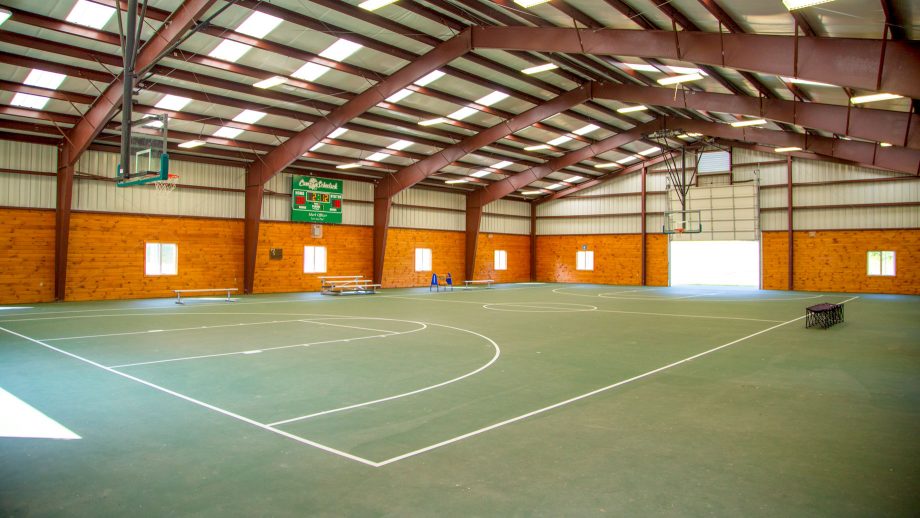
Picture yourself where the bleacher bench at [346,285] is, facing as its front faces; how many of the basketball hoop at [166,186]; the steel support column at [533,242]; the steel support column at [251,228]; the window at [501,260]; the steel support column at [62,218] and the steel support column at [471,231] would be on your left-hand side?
3

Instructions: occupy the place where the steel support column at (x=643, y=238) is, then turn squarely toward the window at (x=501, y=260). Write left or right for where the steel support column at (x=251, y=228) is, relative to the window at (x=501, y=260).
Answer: left

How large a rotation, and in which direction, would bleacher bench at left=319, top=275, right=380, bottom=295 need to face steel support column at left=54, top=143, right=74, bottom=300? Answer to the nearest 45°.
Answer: approximately 90° to its right

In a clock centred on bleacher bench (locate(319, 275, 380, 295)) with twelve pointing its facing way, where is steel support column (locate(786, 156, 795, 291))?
The steel support column is roughly at 11 o'clock from the bleacher bench.

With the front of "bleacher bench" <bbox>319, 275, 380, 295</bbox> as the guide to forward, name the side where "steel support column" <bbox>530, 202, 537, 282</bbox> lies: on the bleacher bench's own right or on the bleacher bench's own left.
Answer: on the bleacher bench's own left

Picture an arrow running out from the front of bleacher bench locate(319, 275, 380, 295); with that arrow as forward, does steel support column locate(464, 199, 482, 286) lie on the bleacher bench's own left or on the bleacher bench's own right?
on the bleacher bench's own left

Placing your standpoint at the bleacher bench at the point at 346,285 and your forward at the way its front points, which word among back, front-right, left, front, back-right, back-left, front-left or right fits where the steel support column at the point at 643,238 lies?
front-left

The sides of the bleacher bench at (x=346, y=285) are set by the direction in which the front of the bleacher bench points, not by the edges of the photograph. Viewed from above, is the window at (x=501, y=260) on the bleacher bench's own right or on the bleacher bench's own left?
on the bleacher bench's own left

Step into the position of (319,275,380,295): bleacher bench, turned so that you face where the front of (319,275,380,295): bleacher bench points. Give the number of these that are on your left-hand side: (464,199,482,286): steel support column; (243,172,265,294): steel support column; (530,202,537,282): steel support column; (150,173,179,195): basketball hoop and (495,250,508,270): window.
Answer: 3

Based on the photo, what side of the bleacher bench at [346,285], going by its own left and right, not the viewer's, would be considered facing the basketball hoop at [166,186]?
right
